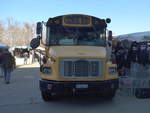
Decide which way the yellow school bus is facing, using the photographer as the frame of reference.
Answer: facing the viewer
